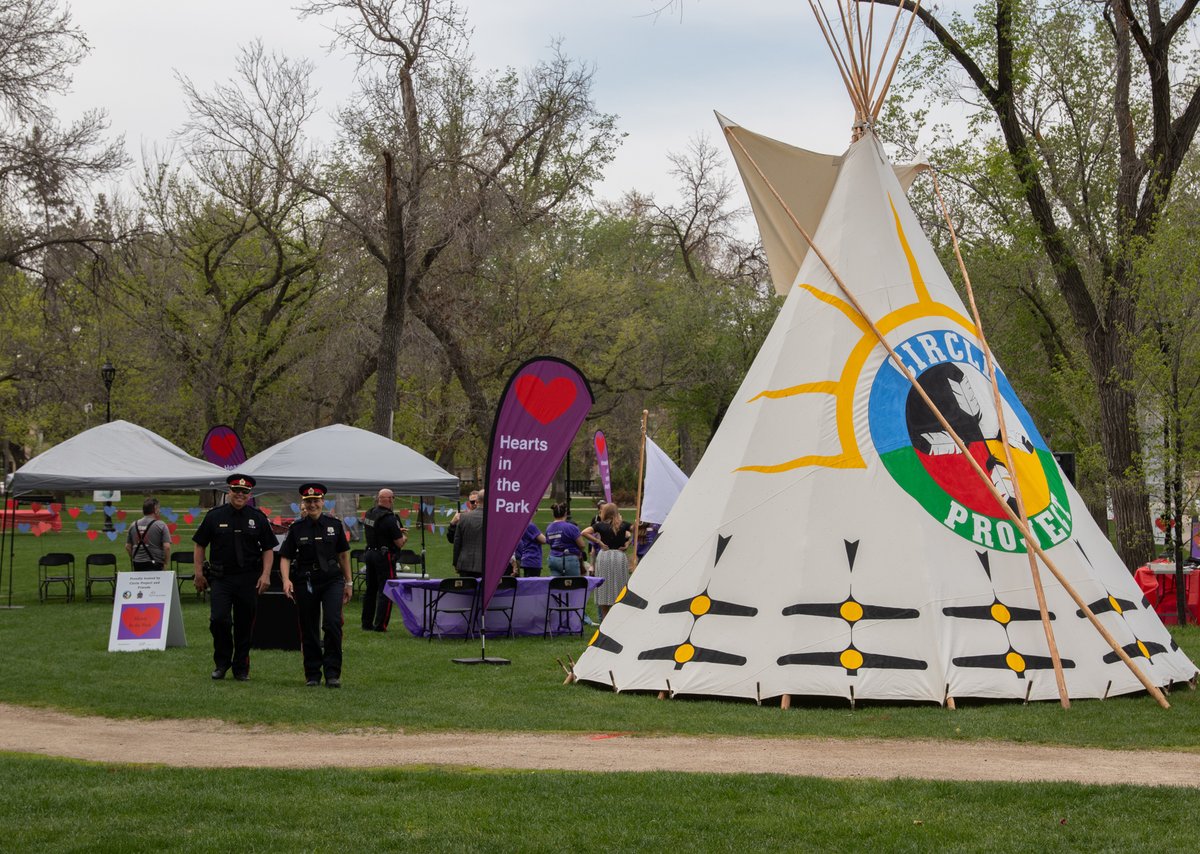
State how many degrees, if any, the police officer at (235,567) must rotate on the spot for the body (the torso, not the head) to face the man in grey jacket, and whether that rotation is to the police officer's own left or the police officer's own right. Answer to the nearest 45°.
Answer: approximately 135° to the police officer's own left

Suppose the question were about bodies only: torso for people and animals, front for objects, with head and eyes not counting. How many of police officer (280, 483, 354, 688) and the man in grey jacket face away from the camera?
1

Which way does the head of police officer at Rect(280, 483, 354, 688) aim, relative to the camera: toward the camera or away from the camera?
toward the camera

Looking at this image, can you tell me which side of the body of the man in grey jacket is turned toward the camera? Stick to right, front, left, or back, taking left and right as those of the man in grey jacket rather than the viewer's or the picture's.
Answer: back

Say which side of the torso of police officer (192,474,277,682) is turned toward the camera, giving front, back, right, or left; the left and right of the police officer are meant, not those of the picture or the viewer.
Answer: front

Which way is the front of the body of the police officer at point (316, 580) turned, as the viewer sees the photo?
toward the camera

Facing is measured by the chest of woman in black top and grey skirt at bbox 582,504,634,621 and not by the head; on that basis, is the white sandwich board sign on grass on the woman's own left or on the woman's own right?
on the woman's own left

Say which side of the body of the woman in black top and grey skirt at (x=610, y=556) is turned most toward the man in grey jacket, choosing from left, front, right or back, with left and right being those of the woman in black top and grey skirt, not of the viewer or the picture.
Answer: left

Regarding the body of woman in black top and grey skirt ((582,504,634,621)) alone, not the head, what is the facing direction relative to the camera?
away from the camera

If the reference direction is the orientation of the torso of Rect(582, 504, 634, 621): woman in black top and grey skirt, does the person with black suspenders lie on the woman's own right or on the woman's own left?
on the woman's own left

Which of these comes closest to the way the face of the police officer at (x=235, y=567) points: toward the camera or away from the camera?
toward the camera

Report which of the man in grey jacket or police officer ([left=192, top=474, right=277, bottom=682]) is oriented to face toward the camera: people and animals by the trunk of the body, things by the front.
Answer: the police officer
